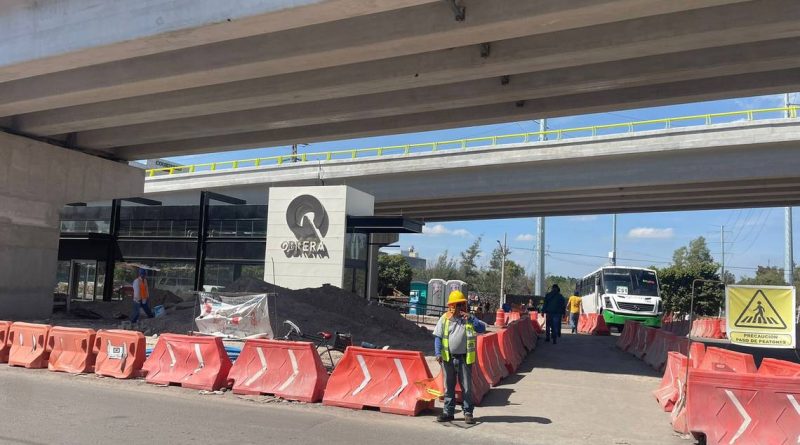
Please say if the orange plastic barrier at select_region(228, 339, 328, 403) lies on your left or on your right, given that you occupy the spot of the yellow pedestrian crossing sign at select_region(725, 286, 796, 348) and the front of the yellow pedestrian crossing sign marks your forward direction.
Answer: on your right

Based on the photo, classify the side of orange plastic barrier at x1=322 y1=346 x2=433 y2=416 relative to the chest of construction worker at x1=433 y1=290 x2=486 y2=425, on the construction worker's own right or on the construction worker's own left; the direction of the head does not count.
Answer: on the construction worker's own right

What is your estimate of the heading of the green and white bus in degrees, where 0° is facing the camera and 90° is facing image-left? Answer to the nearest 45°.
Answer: approximately 315°

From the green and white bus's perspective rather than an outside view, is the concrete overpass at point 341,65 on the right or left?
on its right

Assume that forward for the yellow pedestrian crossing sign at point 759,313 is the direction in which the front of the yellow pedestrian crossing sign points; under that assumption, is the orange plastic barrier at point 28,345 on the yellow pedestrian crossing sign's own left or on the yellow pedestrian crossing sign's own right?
on the yellow pedestrian crossing sign's own right

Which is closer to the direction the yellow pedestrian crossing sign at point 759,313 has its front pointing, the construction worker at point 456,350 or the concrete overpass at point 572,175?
the construction worker

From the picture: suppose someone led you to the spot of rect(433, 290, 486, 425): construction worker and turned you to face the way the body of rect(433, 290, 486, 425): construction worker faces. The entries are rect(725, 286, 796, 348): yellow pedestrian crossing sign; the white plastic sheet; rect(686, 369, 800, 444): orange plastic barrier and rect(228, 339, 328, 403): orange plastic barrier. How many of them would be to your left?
2

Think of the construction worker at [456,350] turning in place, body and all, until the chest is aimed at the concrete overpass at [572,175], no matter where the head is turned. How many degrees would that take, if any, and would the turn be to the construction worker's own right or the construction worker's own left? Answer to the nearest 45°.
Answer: approximately 180°

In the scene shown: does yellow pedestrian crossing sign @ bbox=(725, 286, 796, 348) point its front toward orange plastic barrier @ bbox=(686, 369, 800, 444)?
yes

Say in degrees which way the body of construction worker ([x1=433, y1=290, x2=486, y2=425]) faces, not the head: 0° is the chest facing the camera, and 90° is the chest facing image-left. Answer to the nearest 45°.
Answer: approximately 0°

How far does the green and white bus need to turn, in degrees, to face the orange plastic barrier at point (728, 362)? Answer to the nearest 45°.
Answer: approximately 45° to its right

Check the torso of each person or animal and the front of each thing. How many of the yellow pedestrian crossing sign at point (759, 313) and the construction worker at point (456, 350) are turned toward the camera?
2
